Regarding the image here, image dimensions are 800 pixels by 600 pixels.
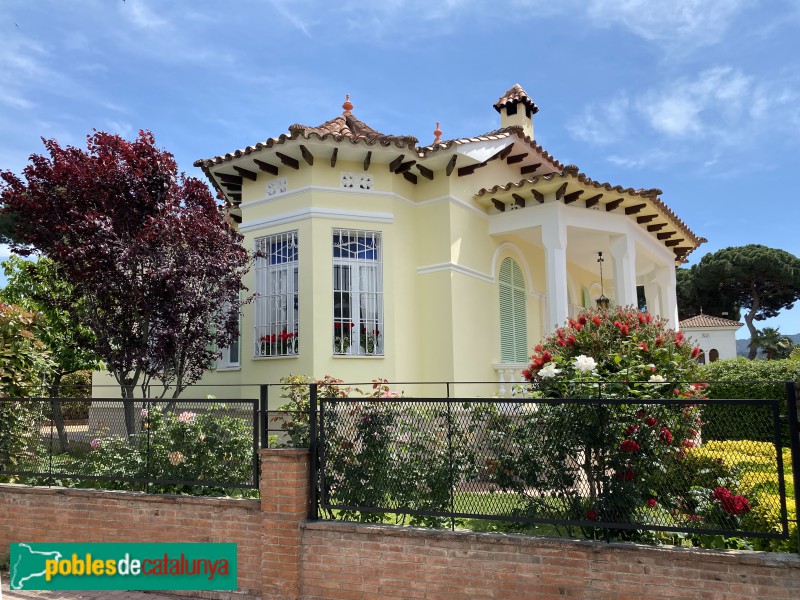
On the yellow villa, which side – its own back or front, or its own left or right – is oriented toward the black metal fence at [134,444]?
right

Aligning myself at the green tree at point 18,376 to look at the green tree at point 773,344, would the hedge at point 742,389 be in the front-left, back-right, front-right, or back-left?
front-right

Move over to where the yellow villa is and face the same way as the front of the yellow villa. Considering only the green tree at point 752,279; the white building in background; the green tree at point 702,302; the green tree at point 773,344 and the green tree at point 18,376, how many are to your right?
1

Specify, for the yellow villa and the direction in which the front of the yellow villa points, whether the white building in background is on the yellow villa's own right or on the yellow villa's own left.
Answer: on the yellow villa's own left

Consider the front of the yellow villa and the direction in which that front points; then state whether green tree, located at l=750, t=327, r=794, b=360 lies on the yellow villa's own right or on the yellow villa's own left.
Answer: on the yellow villa's own left

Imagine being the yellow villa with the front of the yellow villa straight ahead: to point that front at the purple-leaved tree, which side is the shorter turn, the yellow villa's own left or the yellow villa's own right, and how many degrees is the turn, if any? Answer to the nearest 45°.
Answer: approximately 90° to the yellow villa's own right

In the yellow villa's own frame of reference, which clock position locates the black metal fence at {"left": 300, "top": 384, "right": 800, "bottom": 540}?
The black metal fence is roughly at 1 o'clock from the yellow villa.

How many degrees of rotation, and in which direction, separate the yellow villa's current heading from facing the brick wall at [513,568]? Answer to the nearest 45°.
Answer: approximately 45° to its right

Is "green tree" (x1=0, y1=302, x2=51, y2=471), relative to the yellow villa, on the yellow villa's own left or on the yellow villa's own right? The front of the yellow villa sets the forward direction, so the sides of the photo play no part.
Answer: on the yellow villa's own right

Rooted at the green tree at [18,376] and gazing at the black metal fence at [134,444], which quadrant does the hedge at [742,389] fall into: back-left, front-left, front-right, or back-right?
front-left
